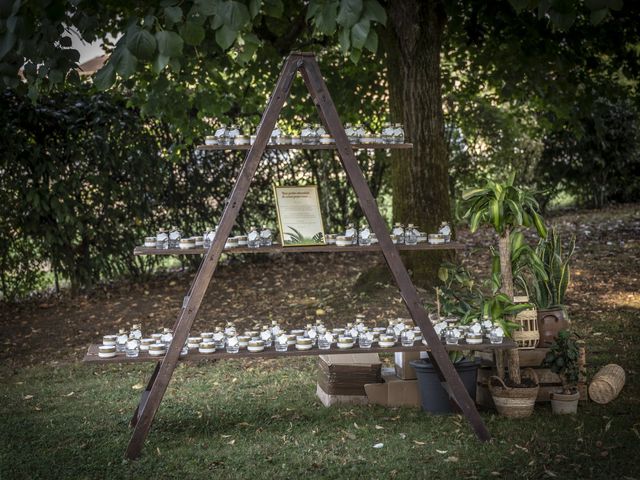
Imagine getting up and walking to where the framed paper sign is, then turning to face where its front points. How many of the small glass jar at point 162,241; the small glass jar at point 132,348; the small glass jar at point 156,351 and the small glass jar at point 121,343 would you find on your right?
4

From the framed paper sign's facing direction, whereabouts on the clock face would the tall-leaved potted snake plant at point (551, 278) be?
The tall-leaved potted snake plant is roughly at 8 o'clock from the framed paper sign.

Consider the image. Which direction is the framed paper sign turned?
toward the camera

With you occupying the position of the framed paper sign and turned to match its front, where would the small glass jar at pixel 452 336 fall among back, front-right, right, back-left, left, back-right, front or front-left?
left

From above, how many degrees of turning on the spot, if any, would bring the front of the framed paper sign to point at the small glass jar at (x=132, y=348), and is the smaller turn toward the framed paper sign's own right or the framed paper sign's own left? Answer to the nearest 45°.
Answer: approximately 90° to the framed paper sign's own right

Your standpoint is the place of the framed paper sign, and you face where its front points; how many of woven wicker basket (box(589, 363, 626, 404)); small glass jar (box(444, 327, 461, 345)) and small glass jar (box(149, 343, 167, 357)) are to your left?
2

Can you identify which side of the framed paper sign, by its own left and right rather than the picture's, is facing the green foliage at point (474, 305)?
left

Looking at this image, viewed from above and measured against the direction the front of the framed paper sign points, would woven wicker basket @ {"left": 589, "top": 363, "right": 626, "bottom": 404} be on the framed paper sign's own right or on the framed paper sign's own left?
on the framed paper sign's own left

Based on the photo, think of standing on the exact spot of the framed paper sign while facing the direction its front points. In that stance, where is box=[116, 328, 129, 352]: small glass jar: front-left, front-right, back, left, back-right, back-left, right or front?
right

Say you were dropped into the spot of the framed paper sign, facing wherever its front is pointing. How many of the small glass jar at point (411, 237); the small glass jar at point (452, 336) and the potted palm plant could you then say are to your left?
3
